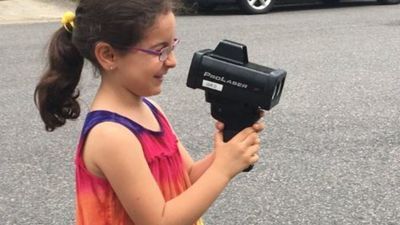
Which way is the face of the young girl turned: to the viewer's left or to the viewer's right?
to the viewer's right

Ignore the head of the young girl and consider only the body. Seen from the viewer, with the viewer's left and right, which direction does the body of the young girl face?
facing to the right of the viewer
